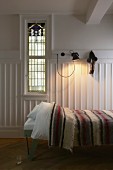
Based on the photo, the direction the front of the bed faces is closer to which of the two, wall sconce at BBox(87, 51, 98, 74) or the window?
the wall sconce

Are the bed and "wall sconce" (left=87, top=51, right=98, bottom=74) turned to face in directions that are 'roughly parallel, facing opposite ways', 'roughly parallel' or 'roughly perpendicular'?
roughly perpendicular

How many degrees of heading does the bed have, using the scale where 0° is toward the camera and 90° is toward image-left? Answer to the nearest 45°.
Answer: approximately 270°

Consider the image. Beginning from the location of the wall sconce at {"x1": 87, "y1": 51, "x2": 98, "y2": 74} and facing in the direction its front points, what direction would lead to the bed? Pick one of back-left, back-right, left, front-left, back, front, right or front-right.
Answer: front

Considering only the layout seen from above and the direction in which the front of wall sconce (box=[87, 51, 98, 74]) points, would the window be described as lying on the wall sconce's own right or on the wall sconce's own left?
on the wall sconce's own right

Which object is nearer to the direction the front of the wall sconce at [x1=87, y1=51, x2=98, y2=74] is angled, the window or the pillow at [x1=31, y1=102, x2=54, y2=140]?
the pillow

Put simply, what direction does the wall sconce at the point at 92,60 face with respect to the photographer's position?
facing the viewer

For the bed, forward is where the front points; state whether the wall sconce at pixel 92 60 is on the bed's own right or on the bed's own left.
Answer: on the bed's own left

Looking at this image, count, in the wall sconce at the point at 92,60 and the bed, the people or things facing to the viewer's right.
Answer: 1

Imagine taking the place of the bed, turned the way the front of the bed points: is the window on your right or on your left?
on your left
